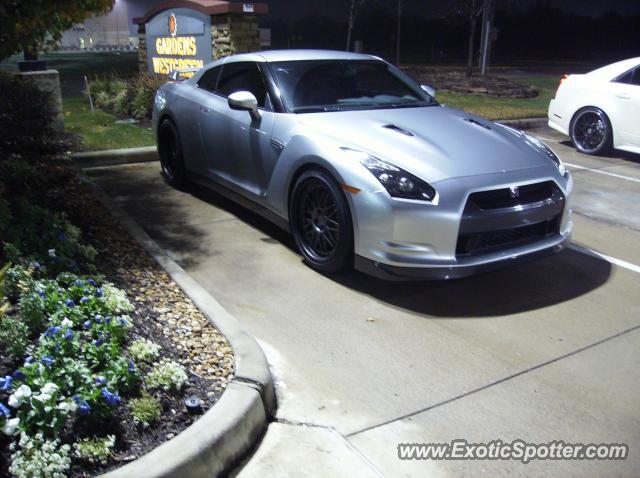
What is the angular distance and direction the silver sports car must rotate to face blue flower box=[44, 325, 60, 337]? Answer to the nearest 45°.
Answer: approximately 90° to its right

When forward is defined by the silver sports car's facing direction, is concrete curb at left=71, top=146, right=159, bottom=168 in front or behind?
behind

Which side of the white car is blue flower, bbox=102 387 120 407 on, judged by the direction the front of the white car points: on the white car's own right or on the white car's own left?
on the white car's own right

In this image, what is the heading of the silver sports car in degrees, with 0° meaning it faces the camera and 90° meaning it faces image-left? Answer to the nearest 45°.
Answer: approximately 315°

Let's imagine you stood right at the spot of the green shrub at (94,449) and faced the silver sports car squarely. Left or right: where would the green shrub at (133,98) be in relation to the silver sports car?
left

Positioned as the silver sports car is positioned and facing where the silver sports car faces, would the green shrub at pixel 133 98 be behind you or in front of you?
behind

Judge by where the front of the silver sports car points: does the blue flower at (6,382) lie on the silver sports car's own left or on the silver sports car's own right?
on the silver sports car's own right
